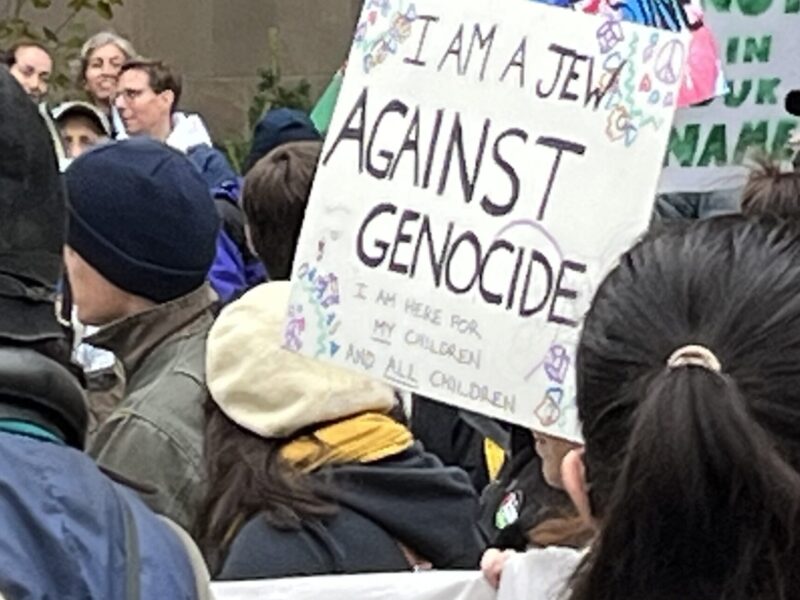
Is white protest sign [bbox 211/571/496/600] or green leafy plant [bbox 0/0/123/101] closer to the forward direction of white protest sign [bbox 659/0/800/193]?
the white protest sign

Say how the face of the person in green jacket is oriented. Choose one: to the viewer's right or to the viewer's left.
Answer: to the viewer's left

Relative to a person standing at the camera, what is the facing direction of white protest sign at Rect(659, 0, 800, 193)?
facing the viewer

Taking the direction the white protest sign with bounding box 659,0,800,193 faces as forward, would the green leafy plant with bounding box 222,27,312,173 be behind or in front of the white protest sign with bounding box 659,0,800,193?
behind

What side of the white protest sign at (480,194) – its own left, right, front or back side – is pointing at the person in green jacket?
right

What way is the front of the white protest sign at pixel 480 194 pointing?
toward the camera

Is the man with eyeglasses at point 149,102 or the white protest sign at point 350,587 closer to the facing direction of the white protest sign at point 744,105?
the white protest sign

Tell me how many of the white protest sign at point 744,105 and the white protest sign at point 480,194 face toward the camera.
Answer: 2

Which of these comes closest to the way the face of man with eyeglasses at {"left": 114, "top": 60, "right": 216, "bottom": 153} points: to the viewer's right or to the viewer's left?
to the viewer's left

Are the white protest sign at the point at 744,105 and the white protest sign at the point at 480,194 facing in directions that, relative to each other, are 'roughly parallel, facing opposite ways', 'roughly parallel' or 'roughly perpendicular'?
roughly parallel
